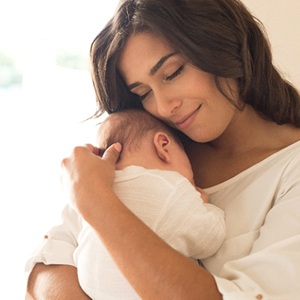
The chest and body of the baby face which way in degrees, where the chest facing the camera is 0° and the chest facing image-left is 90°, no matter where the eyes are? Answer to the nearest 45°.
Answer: approximately 225°

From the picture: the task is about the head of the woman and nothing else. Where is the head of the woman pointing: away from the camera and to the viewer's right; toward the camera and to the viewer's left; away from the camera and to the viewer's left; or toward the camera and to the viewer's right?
toward the camera and to the viewer's left

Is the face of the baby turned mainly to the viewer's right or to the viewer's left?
to the viewer's right
